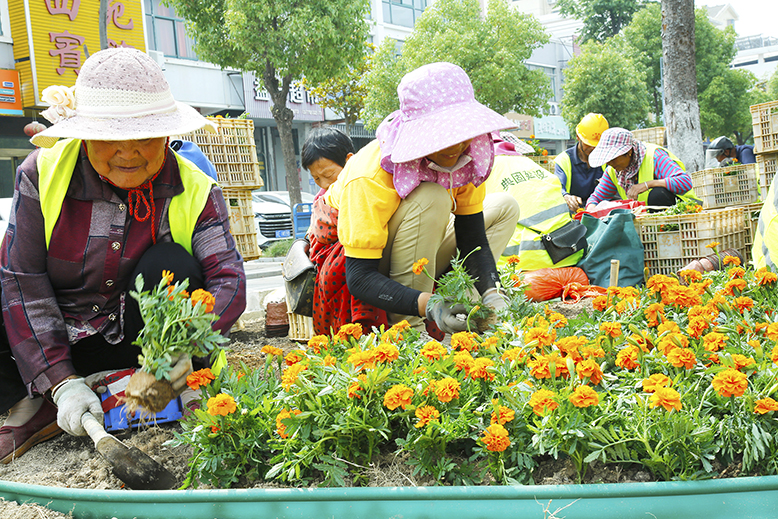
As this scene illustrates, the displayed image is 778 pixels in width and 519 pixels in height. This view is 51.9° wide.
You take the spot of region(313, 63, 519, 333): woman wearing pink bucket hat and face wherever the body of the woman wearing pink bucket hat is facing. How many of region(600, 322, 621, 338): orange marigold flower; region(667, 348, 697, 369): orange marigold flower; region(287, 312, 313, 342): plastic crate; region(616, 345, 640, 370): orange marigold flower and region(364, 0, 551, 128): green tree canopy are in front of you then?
3

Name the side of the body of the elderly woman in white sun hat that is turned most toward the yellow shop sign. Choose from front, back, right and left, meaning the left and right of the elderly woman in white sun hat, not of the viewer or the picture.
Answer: back

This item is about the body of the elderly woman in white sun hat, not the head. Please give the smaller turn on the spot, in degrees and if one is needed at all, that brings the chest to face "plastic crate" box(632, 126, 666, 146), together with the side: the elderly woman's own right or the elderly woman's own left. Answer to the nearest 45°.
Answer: approximately 135° to the elderly woman's own left
